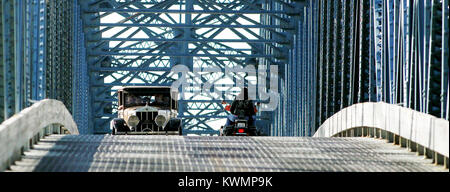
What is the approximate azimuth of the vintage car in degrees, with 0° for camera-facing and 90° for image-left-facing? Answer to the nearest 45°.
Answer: approximately 0°

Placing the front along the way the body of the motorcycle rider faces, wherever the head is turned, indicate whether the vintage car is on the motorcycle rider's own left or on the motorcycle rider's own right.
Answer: on the motorcycle rider's own left

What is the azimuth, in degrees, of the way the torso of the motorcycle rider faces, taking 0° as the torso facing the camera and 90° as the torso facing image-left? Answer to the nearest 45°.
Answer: approximately 180°

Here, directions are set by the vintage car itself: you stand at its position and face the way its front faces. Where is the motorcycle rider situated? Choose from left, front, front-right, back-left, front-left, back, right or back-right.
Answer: left

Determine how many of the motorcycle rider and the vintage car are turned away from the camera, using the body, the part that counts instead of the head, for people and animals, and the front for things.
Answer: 1

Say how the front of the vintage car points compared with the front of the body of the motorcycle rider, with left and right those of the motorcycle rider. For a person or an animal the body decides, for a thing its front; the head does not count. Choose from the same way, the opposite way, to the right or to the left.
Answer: the opposite way
